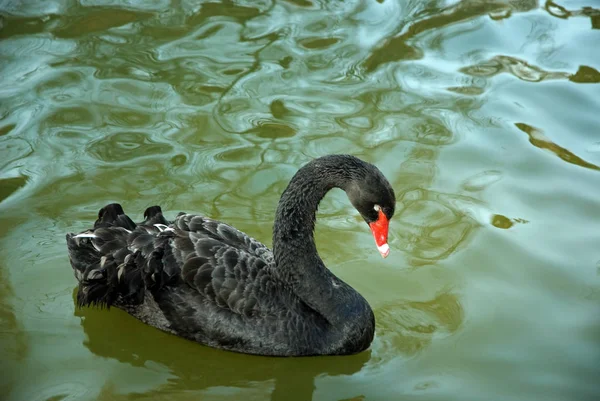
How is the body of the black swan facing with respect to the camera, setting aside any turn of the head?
to the viewer's right
